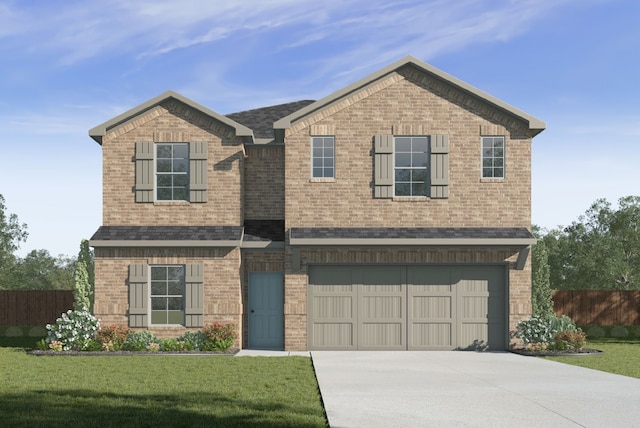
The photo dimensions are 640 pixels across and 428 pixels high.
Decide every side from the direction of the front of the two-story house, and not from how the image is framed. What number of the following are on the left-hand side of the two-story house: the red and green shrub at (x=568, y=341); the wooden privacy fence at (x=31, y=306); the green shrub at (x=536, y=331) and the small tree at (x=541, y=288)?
3

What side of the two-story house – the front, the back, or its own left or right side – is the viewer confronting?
front

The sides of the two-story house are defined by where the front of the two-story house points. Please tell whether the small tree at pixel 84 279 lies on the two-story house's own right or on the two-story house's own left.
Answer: on the two-story house's own right

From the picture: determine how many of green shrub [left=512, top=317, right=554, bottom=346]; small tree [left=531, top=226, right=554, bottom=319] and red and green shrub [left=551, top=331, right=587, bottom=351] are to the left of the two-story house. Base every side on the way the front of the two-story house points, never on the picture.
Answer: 3

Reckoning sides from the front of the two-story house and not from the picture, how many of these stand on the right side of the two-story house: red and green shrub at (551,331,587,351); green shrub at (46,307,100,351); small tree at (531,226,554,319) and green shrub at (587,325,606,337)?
1

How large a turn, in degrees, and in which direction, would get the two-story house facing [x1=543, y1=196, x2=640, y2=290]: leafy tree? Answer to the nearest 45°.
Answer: approximately 135° to its left

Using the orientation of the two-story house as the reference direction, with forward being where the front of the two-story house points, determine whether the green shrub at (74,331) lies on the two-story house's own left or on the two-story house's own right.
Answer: on the two-story house's own right

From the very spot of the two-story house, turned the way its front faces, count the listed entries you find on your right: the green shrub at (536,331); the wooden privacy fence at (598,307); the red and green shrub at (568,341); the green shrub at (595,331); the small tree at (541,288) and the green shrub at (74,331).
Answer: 1

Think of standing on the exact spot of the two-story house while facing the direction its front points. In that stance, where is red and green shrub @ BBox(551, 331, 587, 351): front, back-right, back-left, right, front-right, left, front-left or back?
left

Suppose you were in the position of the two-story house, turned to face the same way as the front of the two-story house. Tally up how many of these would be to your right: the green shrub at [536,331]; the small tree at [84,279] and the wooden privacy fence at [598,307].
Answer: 1

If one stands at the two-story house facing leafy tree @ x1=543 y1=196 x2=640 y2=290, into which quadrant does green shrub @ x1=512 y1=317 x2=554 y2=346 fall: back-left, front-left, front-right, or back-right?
front-right

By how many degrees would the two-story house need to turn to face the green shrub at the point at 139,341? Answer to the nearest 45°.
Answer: approximately 90° to its right

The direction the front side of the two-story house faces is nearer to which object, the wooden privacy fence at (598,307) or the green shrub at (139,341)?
the green shrub

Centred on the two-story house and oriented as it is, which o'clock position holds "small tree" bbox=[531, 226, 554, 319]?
The small tree is roughly at 9 o'clock from the two-story house.

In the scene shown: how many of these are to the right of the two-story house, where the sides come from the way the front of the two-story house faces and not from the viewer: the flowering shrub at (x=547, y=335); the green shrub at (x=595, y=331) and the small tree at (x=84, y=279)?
1

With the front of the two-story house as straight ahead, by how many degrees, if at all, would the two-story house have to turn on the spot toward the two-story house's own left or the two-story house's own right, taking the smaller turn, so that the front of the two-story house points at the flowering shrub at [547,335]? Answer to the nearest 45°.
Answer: approximately 90° to the two-story house's own left
